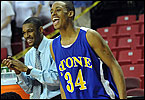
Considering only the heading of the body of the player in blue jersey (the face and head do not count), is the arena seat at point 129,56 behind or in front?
behind

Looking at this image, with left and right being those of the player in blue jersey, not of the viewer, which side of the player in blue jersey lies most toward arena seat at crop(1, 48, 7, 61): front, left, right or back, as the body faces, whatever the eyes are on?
right

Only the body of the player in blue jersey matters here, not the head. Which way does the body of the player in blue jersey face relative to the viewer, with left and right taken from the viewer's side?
facing the viewer and to the left of the viewer

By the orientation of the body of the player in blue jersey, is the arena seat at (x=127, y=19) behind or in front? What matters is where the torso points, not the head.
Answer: behind

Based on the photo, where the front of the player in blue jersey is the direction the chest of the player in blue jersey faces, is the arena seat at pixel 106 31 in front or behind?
behind
